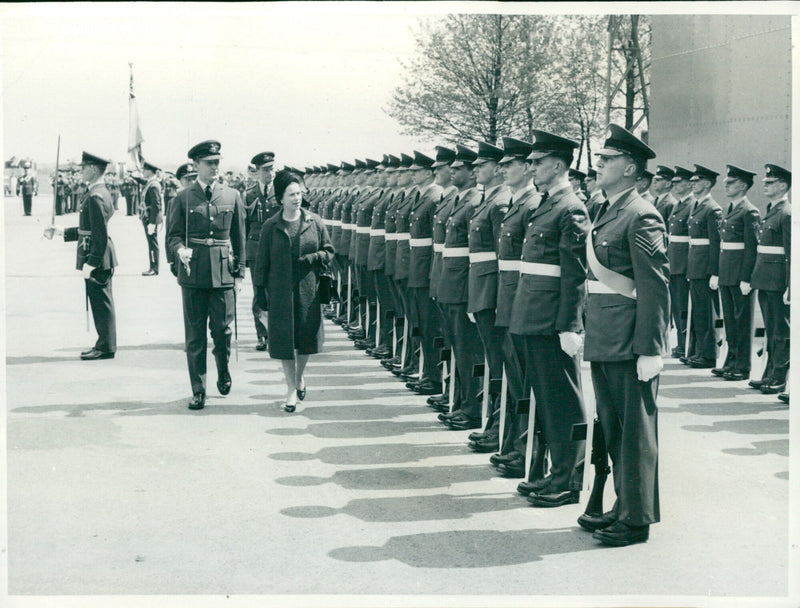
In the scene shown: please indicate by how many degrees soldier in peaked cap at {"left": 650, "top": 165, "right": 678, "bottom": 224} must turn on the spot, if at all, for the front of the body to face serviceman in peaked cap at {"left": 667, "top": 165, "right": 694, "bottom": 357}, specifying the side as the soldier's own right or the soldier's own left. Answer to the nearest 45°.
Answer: approximately 45° to the soldier's own left

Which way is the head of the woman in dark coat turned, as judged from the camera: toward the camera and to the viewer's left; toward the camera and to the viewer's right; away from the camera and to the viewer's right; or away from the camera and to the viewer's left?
toward the camera and to the viewer's right

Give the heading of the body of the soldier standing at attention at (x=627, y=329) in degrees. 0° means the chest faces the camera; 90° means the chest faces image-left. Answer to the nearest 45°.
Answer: approximately 45°

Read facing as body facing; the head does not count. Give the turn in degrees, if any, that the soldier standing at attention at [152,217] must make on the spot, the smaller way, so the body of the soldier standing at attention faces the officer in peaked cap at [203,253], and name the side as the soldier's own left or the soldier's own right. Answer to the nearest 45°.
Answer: approximately 90° to the soldier's own left

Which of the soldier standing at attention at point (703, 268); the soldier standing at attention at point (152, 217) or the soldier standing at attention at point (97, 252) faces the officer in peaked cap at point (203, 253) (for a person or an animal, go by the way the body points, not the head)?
the soldier standing at attention at point (703, 268)

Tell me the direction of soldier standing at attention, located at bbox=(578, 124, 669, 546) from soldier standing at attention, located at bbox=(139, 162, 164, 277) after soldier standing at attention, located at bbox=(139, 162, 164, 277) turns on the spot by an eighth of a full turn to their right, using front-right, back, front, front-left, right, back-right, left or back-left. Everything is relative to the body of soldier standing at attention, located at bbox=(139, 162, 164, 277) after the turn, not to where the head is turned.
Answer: back-left

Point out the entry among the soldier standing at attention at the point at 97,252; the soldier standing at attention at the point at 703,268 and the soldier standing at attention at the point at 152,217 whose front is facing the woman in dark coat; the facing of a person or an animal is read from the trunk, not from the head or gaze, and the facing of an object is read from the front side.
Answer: the soldier standing at attention at the point at 703,268

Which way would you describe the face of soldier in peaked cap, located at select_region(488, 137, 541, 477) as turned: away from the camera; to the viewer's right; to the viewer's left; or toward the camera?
to the viewer's left

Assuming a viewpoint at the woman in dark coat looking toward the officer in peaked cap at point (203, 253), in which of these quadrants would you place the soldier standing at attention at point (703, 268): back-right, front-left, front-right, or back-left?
back-right

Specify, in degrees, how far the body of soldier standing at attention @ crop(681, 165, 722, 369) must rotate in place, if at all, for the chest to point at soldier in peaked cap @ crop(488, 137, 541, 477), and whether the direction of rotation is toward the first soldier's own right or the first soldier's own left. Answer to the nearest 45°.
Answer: approximately 45° to the first soldier's own left

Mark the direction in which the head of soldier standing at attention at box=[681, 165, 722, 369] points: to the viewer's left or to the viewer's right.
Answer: to the viewer's left
